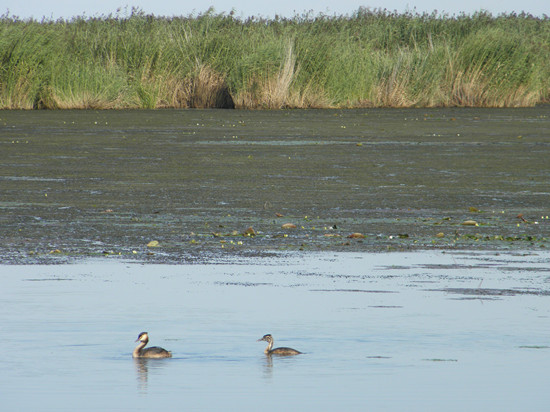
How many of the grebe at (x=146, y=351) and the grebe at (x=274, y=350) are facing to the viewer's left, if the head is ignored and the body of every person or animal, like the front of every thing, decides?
2

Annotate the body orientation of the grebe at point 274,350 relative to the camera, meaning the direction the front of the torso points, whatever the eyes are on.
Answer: to the viewer's left

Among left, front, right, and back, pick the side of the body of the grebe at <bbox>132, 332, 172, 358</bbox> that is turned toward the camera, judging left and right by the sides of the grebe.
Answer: left

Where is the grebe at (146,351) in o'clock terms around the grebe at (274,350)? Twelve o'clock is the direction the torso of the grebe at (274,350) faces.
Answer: the grebe at (146,351) is roughly at 12 o'clock from the grebe at (274,350).

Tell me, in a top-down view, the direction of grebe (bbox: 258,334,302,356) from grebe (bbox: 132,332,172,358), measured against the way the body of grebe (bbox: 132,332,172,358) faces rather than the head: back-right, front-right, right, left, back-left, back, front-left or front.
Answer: back
